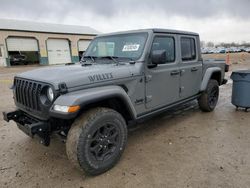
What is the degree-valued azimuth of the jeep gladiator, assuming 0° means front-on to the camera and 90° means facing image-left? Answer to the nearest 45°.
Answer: approximately 45°

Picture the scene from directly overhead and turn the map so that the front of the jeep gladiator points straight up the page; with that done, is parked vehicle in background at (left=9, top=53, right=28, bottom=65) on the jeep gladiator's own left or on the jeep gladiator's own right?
on the jeep gladiator's own right

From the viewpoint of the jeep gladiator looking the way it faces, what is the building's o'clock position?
The building is roughly at 4 o'clock from the jeep gladiator.
